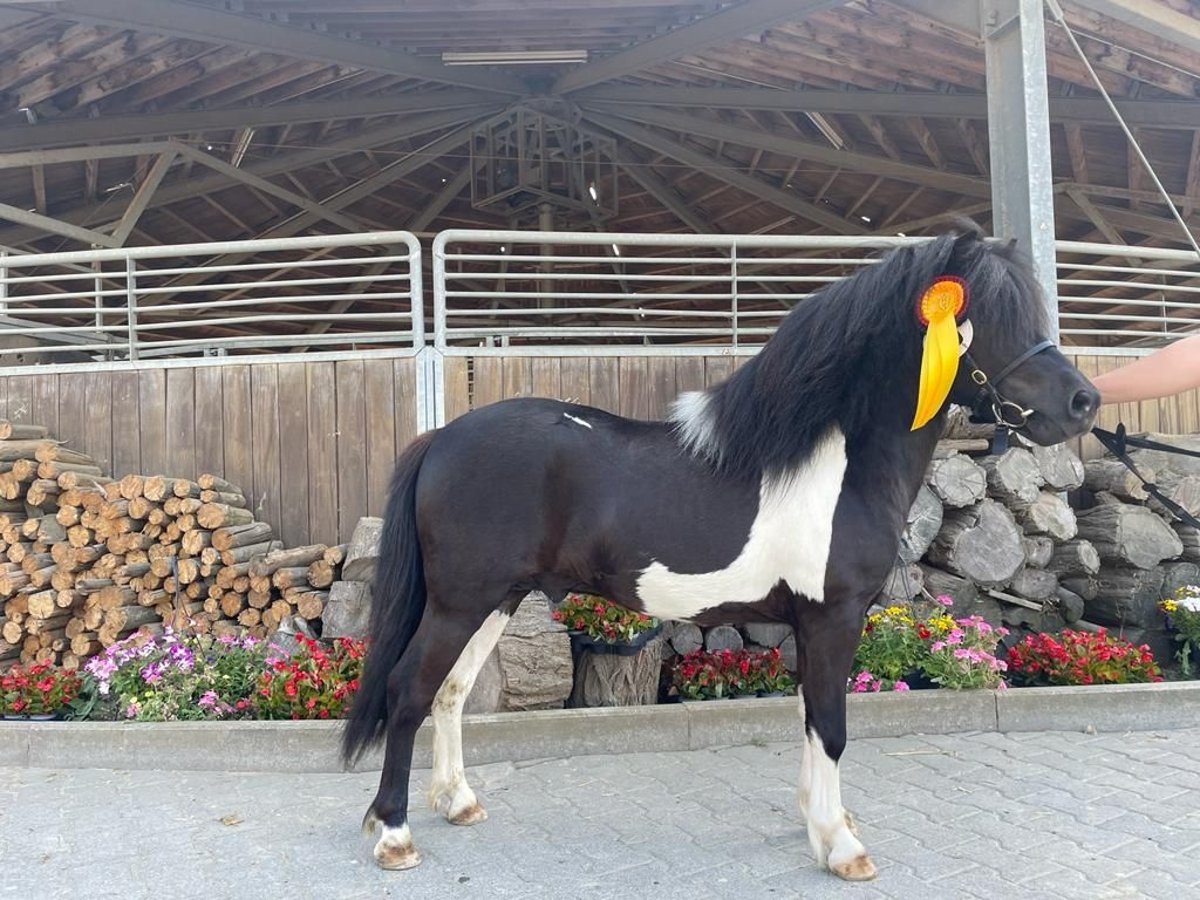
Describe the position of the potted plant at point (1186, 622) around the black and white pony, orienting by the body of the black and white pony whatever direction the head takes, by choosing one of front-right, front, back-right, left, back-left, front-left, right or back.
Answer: front-left

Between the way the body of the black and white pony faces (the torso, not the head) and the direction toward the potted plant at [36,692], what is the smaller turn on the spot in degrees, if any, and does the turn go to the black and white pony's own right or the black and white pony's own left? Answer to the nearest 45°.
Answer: approximately 180°

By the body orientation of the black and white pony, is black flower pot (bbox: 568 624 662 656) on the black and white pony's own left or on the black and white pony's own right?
on the black and white pony's own left

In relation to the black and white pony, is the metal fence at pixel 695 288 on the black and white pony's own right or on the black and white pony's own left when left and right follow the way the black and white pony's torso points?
on the black and white pony's own left

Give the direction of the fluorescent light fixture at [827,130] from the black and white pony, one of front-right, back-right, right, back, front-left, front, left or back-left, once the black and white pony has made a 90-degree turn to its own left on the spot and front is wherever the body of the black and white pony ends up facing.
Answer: front

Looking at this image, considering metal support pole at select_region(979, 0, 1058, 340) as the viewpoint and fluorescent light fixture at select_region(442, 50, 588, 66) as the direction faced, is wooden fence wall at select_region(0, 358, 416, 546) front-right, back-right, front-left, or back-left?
front-left

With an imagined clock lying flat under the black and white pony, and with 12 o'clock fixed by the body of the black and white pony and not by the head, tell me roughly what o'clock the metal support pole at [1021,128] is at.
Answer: The metal support pole is roughly at 10 o'clock from the black and white pony.

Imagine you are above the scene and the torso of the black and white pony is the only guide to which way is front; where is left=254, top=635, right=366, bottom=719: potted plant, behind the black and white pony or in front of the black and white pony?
behind

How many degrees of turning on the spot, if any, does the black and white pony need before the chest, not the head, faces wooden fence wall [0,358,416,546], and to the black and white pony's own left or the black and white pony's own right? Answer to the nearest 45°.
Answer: approximately 135° to the black and white pony's own left

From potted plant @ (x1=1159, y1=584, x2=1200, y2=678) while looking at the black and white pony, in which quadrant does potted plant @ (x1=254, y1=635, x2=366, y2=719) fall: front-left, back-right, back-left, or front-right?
front-right

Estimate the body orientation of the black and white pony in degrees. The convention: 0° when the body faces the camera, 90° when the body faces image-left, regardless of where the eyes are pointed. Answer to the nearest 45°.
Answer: approximately 270°
